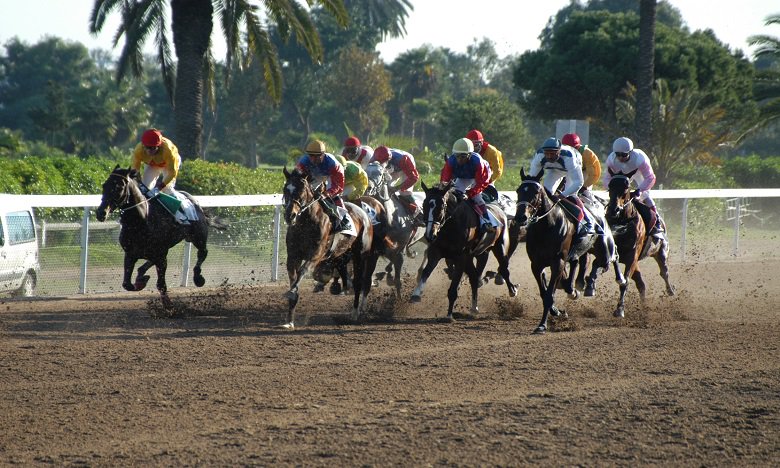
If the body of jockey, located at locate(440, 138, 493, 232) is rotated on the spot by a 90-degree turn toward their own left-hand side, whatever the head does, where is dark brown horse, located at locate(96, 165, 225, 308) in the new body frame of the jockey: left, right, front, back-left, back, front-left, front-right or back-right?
back-right

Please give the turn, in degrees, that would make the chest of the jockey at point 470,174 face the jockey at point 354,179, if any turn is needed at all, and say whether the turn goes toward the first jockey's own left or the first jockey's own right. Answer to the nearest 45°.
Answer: approximately 45° to the first jockey's own right

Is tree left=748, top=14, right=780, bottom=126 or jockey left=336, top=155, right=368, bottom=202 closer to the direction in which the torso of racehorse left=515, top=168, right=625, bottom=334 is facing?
the jockey

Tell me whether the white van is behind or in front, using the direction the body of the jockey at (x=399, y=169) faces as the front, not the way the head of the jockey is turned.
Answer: in front

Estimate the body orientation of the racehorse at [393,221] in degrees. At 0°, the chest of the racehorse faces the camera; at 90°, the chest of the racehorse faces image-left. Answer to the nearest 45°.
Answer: approximately 45°

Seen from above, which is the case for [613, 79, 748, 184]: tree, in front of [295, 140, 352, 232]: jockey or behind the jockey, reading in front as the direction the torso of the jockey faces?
behind

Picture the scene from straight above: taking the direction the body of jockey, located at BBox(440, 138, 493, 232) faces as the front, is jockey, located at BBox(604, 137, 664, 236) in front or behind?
behind

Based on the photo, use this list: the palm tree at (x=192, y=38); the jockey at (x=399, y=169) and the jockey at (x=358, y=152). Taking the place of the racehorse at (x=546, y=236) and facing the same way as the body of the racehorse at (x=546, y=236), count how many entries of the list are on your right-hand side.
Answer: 3

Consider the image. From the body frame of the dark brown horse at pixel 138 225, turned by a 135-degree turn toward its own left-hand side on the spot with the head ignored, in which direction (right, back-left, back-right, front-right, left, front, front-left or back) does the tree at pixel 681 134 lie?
front-left

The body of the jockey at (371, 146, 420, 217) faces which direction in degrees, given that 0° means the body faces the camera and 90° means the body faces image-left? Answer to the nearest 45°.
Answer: approximately 45°

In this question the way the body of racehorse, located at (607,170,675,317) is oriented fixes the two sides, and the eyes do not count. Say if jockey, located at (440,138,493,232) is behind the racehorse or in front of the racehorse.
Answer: in front

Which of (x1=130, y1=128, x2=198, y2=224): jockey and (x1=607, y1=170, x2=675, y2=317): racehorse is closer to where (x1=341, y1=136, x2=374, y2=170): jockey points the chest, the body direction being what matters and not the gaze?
the jockey
